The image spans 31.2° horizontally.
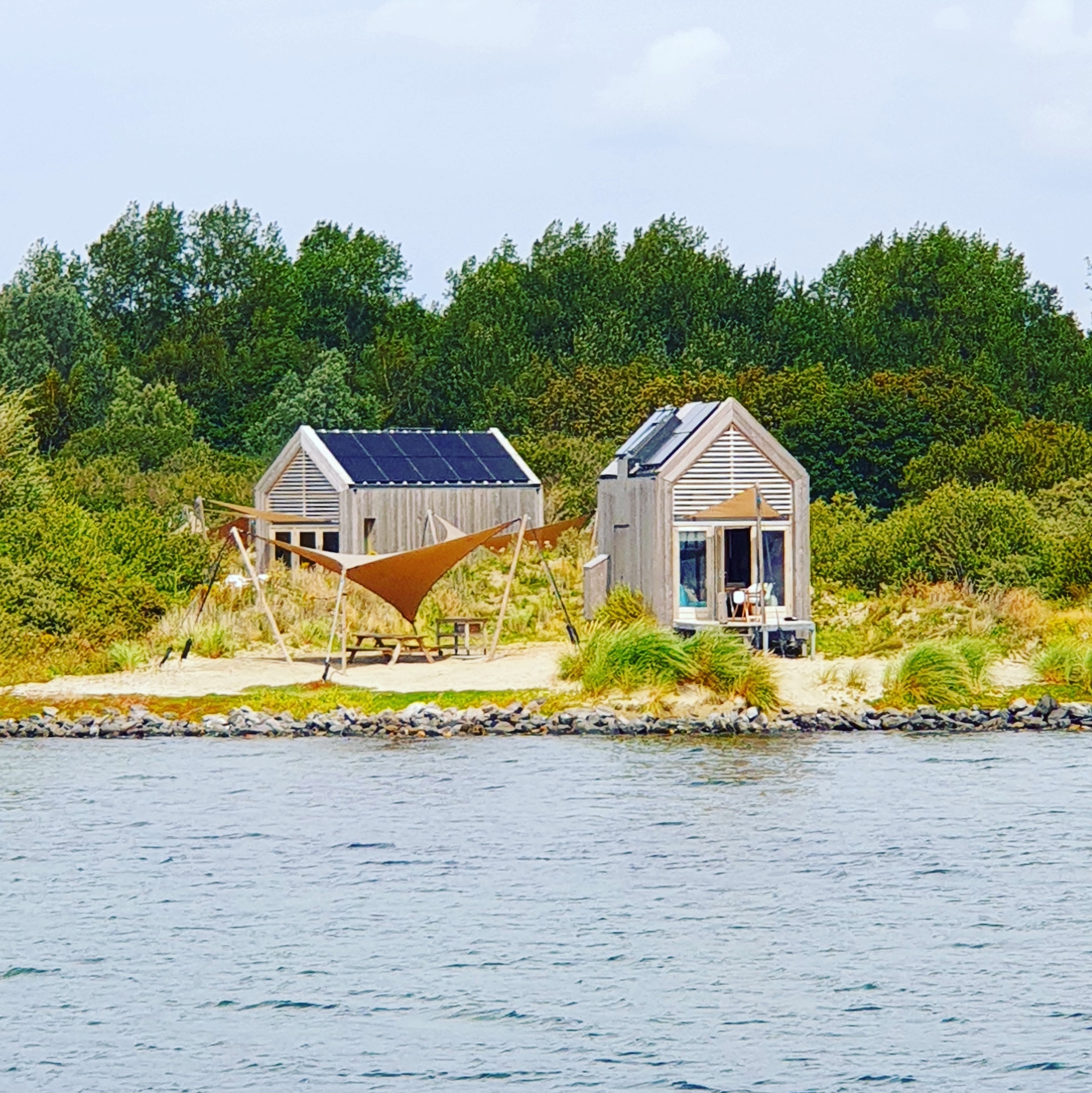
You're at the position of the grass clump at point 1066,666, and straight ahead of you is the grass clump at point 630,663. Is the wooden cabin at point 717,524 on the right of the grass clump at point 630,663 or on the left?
right

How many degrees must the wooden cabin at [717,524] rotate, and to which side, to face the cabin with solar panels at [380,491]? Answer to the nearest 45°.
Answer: approximately 135° to its right

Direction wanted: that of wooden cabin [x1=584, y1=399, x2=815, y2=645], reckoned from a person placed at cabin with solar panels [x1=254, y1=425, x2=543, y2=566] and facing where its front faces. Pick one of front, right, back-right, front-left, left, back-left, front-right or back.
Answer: left

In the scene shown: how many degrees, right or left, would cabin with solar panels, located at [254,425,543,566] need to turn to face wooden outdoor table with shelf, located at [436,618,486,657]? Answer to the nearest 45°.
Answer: approximately 45° to its left

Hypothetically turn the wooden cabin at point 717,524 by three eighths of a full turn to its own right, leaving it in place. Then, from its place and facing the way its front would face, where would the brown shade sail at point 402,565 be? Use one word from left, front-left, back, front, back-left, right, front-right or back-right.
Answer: left

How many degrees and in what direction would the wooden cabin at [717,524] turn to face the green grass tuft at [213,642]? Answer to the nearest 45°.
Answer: approximately 90° to its right

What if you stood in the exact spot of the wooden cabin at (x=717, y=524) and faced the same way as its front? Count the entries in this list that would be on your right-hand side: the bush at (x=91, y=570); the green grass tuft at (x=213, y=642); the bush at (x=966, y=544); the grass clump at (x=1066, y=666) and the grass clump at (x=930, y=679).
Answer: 2

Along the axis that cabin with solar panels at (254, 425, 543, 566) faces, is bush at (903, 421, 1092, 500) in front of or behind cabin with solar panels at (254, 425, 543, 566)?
behind

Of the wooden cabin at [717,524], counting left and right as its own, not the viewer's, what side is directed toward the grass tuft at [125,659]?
right

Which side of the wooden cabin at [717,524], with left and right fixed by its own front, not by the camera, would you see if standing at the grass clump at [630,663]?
front

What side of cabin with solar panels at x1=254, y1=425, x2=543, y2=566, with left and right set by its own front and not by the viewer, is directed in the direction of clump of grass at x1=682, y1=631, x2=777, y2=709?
left

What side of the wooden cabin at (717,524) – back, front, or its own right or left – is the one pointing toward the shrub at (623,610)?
right

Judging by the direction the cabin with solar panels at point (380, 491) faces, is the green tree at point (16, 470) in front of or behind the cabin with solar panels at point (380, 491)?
in front

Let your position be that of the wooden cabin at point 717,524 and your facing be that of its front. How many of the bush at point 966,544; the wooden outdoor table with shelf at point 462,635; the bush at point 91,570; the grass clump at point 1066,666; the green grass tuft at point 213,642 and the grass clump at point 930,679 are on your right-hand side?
3

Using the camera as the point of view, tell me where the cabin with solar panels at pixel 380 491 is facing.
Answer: facing the viewer and to the left of the viewer

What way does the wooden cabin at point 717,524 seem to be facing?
toward the camera

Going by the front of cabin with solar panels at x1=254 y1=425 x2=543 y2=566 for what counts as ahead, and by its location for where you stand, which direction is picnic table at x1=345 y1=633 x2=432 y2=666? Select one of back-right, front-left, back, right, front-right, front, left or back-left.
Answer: front-left

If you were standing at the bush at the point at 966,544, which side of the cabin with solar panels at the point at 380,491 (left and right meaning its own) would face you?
left

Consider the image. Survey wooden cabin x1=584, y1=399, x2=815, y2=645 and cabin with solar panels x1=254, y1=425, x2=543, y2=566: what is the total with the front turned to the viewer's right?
0

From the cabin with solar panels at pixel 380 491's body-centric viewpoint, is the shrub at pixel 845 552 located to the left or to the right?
on its left
